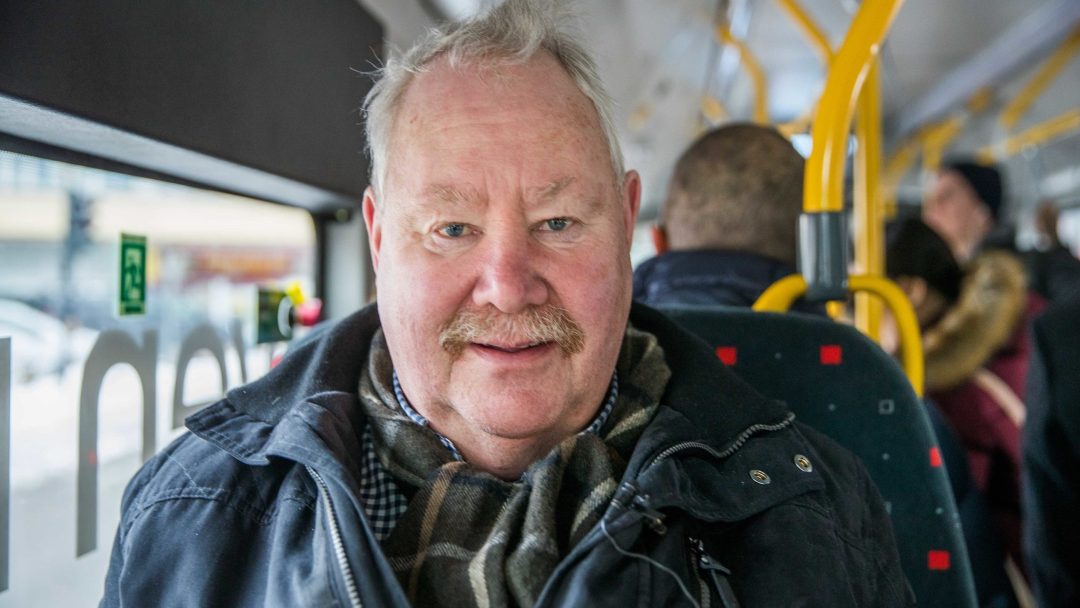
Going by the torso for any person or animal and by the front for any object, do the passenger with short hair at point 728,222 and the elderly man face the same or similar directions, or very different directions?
very different directions

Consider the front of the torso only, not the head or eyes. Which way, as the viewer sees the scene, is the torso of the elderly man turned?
toward the camera

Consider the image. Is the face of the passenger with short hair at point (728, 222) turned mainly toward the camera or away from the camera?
away from the camera

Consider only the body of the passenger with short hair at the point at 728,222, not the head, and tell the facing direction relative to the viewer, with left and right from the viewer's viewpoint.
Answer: facing away from the viewer
